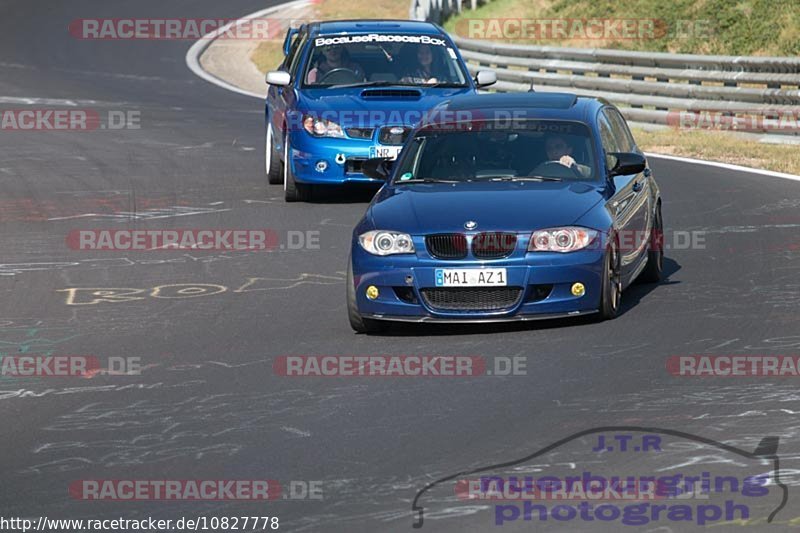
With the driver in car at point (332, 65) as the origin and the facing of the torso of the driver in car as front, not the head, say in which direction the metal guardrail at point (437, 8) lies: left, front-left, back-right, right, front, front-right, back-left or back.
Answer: back

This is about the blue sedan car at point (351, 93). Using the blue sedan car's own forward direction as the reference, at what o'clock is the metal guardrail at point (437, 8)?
The metal guardrail is roughly at 6 o'clock from the blue sedan car.

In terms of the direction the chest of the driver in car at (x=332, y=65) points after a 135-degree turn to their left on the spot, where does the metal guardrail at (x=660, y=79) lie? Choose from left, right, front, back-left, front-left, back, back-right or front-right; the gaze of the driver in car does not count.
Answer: front

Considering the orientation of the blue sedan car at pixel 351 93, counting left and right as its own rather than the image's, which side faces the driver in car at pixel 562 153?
front

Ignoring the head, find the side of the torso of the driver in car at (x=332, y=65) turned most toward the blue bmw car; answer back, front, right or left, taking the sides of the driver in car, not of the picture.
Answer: front

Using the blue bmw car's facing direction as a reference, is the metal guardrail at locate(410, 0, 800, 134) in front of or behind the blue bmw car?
behind

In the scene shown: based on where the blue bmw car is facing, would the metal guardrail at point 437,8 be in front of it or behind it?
behind

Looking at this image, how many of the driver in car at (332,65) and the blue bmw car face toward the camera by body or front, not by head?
2

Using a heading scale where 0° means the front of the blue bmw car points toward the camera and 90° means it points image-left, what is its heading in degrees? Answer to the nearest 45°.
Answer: approximately 0°

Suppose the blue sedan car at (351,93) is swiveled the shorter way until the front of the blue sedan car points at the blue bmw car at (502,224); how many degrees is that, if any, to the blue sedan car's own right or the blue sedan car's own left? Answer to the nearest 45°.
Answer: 0° — it already faces it

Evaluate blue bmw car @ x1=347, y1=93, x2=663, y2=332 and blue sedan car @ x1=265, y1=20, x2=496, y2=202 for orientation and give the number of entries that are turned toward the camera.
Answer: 2
